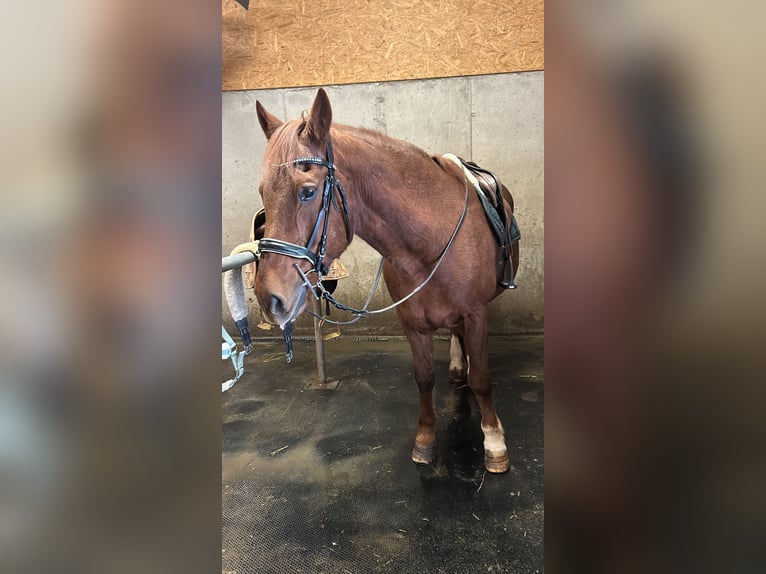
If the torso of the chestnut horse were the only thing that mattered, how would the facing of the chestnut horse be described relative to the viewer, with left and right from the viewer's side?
facing the viewer and to the left of the viewer

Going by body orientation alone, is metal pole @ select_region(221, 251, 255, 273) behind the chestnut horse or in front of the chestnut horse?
in front
